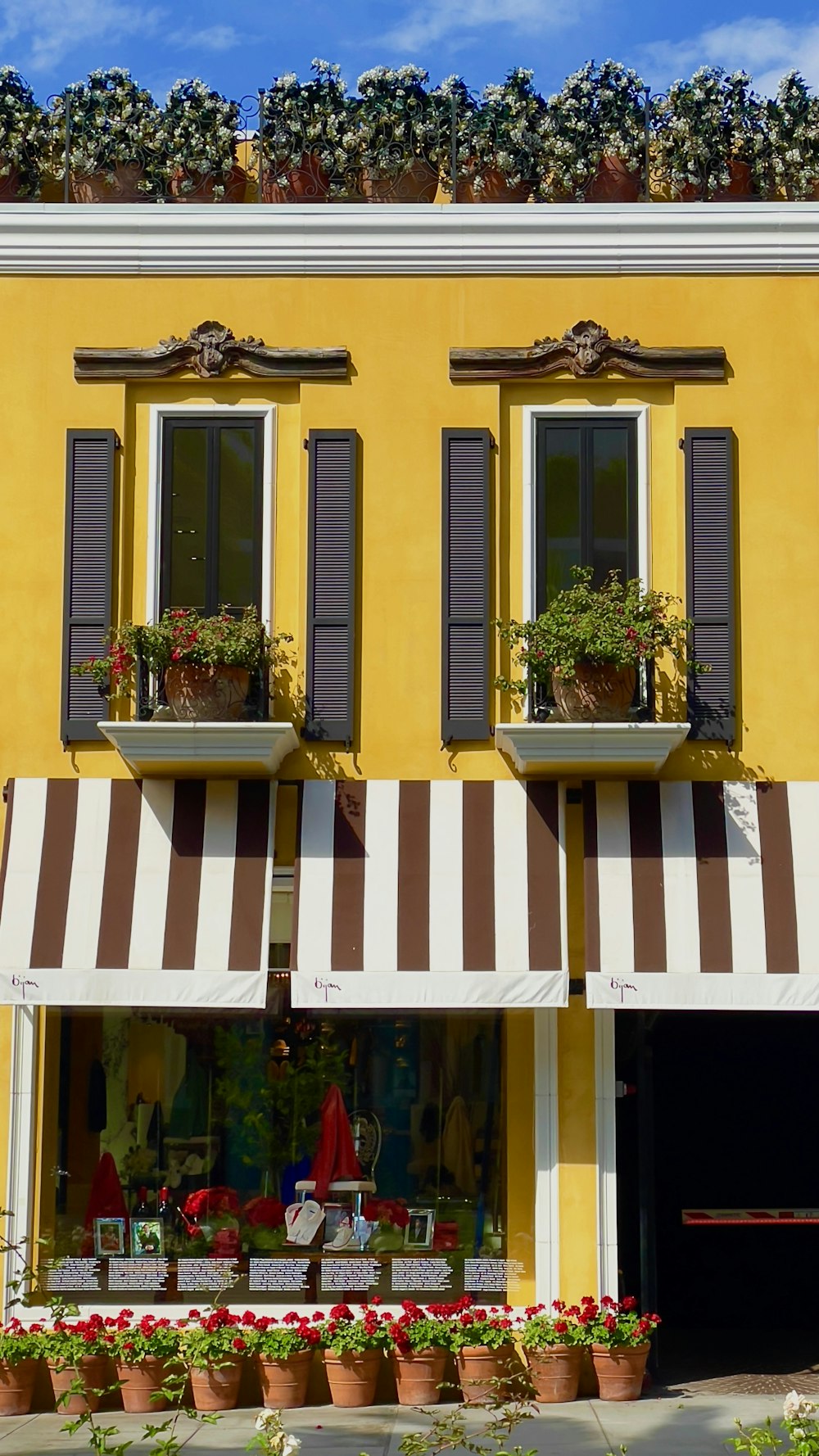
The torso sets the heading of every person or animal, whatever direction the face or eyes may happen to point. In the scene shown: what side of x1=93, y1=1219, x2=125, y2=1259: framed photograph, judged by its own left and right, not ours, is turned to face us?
front

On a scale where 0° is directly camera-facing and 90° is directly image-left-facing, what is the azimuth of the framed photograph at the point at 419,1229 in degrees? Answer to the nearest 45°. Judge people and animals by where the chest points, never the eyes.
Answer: approximately 0°

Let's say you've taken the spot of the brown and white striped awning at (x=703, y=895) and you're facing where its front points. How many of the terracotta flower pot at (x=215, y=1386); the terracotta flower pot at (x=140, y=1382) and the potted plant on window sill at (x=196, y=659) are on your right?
3

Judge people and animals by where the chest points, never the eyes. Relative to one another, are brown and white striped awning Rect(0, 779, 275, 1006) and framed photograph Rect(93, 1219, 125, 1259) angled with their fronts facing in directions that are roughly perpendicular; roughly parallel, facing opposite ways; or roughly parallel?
roughly parallel

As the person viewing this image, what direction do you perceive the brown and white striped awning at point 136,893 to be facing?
facing the viewer

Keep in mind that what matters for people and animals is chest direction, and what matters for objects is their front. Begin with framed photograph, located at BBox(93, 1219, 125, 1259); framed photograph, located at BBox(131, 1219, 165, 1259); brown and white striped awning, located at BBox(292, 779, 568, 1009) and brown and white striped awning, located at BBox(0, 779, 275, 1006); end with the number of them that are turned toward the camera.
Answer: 4

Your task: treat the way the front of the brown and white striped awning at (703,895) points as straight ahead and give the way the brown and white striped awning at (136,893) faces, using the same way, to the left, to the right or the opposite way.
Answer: the same way

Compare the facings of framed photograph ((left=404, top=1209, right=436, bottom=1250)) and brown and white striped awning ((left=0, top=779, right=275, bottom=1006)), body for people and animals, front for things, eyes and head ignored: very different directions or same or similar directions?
same or similar directions

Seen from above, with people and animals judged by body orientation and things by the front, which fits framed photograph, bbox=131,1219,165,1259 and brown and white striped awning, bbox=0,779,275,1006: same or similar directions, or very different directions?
same or similar directions

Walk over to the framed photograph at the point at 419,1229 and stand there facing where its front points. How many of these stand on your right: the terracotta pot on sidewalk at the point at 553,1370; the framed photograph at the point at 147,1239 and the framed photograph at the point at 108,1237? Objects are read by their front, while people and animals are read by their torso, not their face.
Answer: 2

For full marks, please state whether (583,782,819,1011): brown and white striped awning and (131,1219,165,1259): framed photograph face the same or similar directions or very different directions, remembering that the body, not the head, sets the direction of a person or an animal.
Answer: same or similar directions
